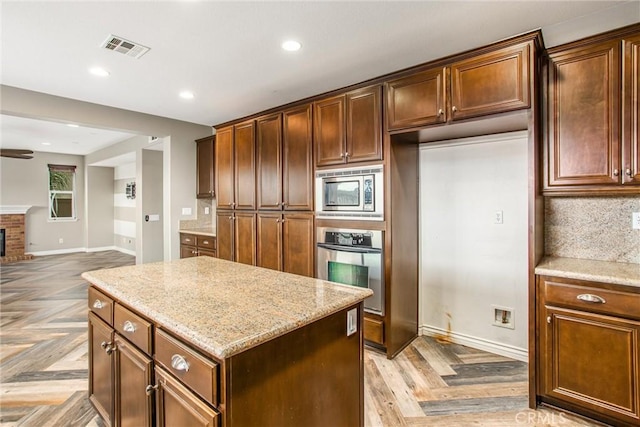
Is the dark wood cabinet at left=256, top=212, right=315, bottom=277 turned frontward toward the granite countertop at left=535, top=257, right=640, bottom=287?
no

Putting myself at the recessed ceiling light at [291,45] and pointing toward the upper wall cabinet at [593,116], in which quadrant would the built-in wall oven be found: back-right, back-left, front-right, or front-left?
front-left

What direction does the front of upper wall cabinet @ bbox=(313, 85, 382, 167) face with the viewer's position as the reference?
facing the viewer and to the left of the viewer

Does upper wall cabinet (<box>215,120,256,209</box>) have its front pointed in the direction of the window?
no

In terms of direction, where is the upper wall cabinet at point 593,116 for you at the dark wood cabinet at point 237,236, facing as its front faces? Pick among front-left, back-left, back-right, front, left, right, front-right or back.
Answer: left

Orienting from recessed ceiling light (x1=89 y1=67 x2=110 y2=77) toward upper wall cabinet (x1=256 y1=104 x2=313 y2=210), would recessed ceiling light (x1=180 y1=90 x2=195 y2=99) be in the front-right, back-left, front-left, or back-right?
front-left

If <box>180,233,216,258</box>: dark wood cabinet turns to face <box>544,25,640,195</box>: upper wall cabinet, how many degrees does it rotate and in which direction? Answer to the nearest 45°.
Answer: approximately 90° to its left

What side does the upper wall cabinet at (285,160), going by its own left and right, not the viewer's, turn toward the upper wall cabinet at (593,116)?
left

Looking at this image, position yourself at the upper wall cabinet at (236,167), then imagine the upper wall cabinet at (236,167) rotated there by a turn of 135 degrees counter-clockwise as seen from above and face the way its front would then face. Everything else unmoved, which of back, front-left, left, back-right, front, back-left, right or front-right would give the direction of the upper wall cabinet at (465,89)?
front-right

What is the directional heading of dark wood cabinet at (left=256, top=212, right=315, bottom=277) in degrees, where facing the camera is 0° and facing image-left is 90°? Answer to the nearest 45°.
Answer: approximately 45°

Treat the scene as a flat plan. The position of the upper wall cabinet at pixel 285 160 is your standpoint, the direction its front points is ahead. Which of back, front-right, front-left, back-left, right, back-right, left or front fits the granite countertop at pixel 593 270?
left

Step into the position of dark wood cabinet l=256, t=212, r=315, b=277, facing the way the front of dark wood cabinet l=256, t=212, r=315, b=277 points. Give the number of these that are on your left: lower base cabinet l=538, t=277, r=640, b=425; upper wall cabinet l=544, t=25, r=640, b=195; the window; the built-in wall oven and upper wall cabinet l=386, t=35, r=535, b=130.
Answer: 4

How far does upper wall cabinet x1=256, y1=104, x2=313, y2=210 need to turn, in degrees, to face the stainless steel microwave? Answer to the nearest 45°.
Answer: approximately 90° to its left

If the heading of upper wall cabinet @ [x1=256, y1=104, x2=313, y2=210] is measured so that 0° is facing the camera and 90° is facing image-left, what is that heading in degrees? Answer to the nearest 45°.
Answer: approximately 45°

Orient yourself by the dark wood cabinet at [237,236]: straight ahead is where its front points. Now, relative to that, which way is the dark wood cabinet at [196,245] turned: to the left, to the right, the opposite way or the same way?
the same way

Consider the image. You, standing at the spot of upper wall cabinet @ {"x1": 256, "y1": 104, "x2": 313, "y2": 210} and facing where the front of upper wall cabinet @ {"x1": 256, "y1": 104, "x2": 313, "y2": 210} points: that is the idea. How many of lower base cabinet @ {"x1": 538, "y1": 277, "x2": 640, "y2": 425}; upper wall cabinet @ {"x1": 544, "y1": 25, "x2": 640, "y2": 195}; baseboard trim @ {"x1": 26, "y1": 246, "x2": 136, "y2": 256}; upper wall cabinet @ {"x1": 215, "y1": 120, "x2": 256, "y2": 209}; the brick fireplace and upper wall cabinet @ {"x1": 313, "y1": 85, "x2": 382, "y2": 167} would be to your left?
3

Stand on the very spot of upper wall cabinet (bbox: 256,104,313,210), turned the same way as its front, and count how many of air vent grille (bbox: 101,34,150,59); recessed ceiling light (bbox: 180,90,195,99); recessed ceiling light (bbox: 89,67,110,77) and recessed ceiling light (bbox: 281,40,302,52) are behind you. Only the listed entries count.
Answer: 0
